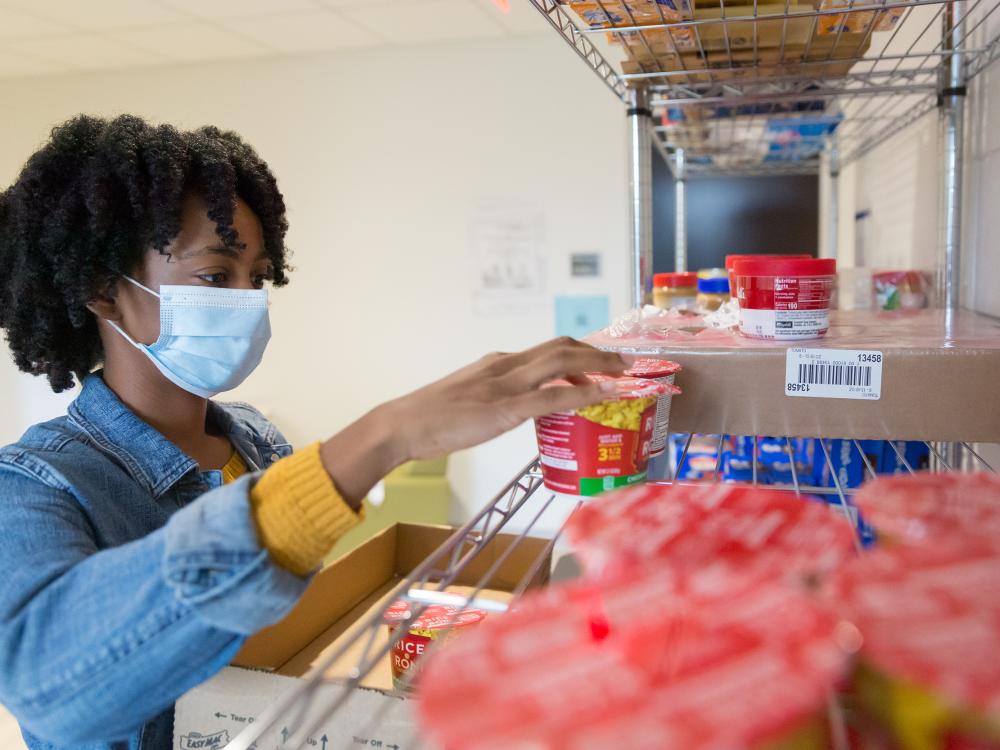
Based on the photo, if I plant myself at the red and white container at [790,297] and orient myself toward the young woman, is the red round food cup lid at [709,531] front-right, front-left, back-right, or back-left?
front-left

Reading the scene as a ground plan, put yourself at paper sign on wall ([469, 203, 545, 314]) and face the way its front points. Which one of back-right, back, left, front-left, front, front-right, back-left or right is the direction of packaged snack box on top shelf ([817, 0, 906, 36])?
front

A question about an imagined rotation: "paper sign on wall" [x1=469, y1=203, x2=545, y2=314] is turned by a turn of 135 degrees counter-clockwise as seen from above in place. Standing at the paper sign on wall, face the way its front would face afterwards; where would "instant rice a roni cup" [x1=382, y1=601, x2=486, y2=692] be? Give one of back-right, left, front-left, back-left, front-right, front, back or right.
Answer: back-right

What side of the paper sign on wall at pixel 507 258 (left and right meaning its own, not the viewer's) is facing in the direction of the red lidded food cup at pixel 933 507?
front

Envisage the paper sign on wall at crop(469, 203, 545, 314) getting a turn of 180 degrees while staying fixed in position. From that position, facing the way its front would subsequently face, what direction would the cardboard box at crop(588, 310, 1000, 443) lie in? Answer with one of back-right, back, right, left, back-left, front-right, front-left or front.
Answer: back

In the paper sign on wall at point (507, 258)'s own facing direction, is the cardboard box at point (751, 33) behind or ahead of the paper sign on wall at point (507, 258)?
ahead

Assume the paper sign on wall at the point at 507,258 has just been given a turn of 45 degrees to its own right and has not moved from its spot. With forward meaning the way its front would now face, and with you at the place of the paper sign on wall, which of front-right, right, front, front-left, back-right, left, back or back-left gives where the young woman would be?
front-left

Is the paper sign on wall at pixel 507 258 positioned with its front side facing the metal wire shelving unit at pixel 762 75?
yes

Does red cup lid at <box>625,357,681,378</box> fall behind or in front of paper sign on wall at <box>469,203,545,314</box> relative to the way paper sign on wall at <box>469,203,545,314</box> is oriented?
in front

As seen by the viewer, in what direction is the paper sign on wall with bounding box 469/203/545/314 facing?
toward the camera

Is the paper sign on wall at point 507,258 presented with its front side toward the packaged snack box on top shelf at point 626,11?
yes

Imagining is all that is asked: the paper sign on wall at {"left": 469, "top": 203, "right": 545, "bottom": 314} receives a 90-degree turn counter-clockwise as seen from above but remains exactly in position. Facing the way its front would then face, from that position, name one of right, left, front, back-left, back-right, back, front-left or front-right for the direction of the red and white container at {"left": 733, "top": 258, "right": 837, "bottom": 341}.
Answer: right

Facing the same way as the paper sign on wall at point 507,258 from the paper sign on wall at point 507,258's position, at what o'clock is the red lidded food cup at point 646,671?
The red lidded food cup is roughly at 12 o'clock from the paper sign on wall.

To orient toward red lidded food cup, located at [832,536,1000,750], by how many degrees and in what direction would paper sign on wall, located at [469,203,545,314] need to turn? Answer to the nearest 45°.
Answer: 0° — it already faces it

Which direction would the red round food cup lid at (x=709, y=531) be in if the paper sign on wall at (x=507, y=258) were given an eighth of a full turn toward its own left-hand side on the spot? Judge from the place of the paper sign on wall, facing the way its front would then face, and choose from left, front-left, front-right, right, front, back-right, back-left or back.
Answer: front-right

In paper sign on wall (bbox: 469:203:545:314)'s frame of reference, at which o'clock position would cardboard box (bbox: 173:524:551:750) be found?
The cardboard box is roughly at 12 o'clock from the paper sign on wall.
